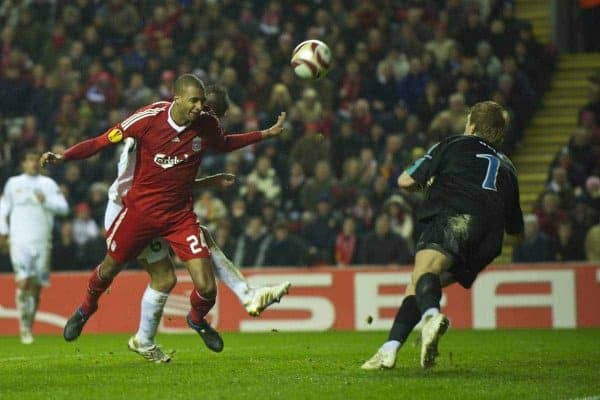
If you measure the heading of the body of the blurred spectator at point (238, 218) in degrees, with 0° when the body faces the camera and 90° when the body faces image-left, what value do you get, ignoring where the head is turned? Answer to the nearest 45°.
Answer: approximately 0°

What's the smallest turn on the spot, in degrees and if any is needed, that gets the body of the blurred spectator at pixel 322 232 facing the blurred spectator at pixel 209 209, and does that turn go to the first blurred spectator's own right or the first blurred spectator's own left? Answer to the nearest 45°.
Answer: approximately 90° to the first blurred spectator's own right

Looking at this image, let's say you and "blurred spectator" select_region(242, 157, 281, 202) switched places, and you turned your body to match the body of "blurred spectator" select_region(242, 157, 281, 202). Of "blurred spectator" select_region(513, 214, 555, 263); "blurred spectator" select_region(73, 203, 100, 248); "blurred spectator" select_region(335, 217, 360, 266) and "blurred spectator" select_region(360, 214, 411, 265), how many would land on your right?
1

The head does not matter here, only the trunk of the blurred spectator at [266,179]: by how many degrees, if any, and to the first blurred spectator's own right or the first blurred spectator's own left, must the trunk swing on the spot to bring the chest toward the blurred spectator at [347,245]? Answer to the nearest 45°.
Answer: approximately 45° to the first blurred spectator's own left

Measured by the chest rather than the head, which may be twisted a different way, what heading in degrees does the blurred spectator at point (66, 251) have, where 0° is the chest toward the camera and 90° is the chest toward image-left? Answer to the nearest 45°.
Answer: approximately 0°
